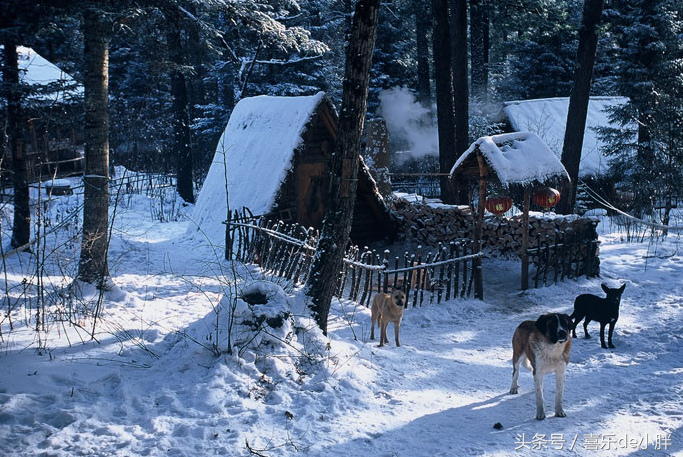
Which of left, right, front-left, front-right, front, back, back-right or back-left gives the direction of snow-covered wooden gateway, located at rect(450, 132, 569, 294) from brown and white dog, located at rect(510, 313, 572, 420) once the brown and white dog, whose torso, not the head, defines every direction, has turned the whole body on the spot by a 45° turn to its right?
back

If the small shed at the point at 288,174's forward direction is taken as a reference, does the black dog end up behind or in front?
in front

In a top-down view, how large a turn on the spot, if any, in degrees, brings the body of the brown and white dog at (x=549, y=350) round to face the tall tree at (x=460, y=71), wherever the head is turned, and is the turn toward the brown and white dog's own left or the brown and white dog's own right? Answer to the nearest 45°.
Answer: approximately 135° to the brown and white dog's own left

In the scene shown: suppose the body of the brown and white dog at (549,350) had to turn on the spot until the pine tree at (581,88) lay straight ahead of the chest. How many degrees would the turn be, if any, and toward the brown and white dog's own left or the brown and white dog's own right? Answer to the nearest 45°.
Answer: approximately 135° to the brown and white dog's own left

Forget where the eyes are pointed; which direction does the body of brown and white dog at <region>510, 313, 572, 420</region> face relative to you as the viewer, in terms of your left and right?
facing the viewer and to the right of the viewer

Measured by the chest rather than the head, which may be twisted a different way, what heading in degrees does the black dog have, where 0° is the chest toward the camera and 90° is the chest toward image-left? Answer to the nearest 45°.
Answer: approximately 315°

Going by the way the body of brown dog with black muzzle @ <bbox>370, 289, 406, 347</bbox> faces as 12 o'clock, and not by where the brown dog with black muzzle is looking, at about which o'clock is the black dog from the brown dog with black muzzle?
The black dog is roughly at 10 o'clock from the brown dog with black muzzle.
